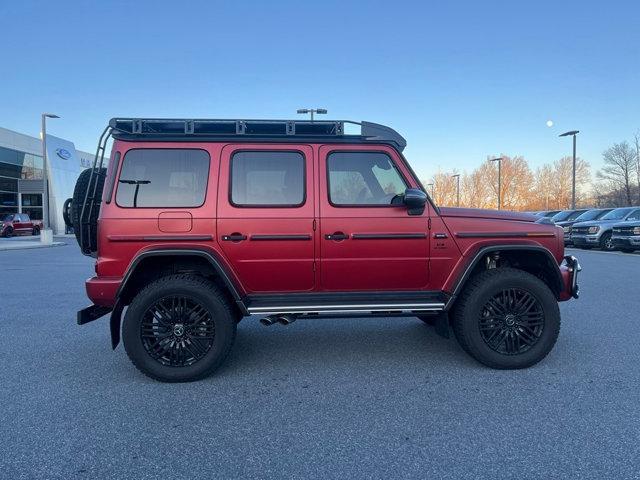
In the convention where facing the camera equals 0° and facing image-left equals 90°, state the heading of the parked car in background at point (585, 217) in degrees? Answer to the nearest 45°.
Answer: approximately 45°

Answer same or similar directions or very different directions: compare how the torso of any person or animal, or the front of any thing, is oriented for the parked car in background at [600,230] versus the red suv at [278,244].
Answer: very different directions

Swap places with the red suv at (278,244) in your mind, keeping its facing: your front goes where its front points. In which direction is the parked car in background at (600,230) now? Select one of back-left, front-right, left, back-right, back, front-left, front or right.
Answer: front-left

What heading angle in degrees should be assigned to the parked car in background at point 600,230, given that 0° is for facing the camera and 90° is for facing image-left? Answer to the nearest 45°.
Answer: approximately 45°

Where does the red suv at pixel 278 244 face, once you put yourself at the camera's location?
facing to the right of the viewer

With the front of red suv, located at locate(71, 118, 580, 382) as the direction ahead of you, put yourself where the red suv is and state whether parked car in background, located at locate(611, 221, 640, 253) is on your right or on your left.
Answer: on your left

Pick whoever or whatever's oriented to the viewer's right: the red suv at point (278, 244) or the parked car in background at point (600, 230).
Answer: the red suv

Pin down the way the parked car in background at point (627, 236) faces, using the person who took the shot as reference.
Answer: facing the viewer and to the left of the viewer

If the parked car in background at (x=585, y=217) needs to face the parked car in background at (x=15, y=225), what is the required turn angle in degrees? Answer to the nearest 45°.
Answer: approximately 45° to its right

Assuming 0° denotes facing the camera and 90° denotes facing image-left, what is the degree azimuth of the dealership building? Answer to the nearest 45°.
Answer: approximately 315°
